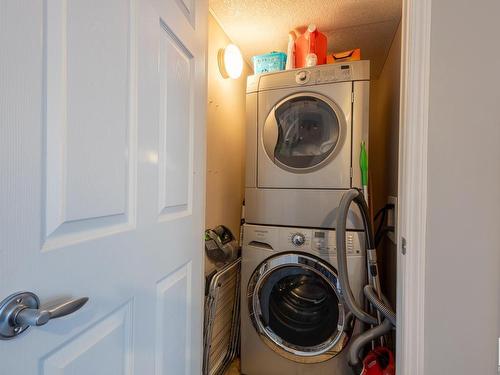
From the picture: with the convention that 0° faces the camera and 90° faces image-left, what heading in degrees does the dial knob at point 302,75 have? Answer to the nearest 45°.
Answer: approximately 0°

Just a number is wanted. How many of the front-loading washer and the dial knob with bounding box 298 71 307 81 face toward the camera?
2

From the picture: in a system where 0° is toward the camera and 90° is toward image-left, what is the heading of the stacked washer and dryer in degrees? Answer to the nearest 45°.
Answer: approximately 0°
